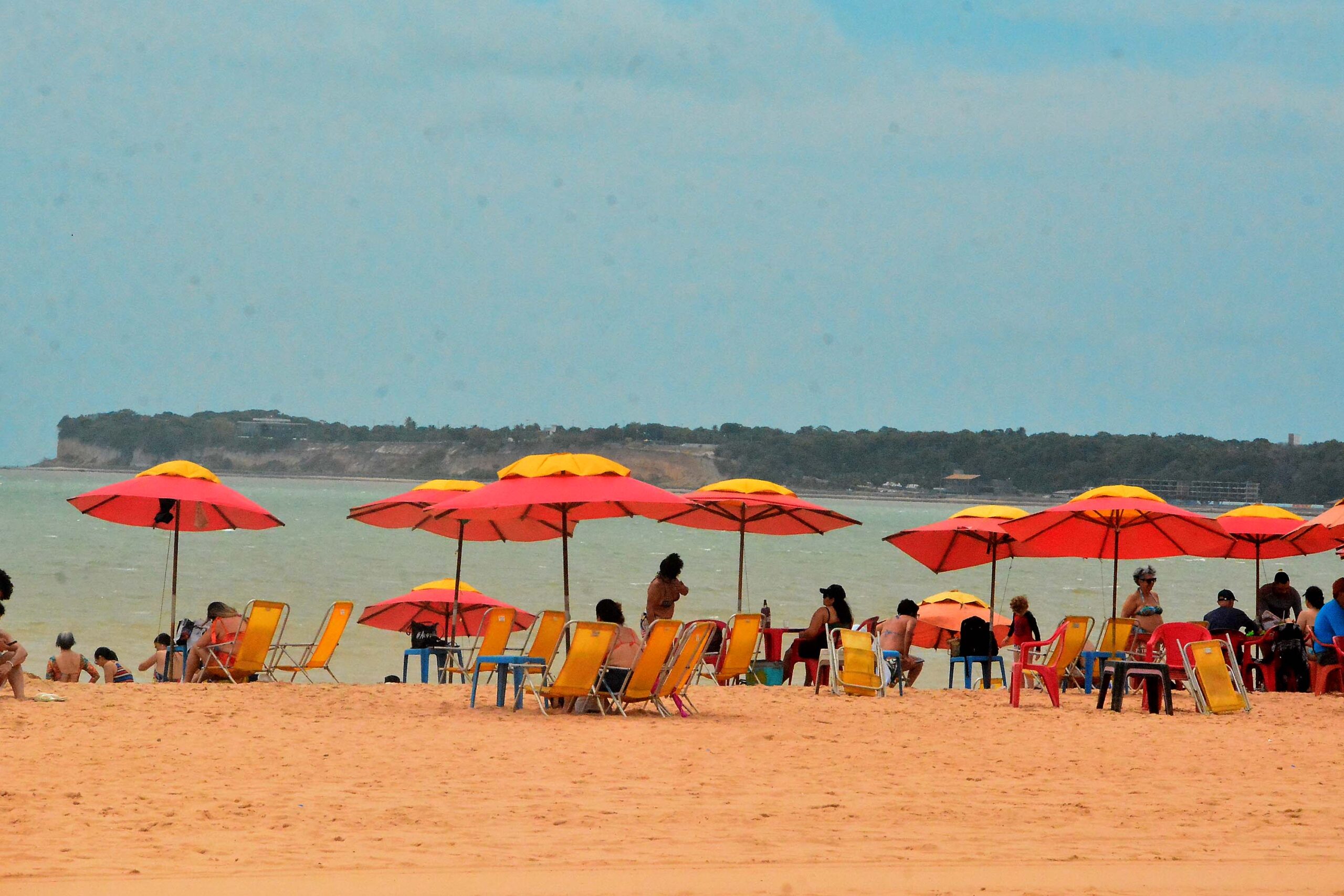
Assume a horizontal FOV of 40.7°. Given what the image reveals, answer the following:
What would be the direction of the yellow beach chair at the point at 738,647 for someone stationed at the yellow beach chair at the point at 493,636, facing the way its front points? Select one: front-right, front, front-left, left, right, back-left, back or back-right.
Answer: back-right

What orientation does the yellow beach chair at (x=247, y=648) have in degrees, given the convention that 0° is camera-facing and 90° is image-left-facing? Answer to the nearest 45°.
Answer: approximately 135°

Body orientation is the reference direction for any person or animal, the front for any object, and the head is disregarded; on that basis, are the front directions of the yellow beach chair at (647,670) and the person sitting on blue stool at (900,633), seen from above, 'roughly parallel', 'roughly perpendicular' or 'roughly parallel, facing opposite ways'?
roughly perpendicular

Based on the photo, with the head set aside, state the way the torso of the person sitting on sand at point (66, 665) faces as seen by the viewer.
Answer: away from the camera

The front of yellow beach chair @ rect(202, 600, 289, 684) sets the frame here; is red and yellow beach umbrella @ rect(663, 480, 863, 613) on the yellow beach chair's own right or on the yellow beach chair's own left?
on the yellow beach chair's own right

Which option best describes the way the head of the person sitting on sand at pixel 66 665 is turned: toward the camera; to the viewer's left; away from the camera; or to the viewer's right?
away from the camera

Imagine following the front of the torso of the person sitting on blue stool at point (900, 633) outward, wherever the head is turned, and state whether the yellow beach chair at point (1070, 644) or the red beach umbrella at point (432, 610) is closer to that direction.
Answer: the yellow beach chair

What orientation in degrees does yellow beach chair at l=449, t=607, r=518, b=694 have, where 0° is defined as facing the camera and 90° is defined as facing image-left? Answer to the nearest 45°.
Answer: approximately 135°

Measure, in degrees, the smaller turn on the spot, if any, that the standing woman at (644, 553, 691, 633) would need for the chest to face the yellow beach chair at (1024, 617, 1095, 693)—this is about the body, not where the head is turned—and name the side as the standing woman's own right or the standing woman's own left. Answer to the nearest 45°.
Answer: approximately 45° to the standing woman's own left

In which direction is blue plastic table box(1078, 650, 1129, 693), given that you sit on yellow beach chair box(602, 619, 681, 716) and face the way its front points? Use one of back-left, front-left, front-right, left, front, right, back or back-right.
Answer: right

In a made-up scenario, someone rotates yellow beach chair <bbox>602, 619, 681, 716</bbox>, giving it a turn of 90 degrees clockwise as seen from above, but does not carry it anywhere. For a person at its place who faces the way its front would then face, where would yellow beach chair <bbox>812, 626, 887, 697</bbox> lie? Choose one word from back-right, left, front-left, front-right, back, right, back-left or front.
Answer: front

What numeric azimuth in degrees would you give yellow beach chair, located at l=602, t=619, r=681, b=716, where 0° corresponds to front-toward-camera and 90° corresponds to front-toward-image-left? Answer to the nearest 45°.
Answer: approximately 135°

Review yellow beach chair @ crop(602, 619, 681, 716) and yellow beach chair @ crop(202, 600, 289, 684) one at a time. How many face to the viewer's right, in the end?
0

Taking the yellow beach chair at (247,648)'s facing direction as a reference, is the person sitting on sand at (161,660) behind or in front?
in front
